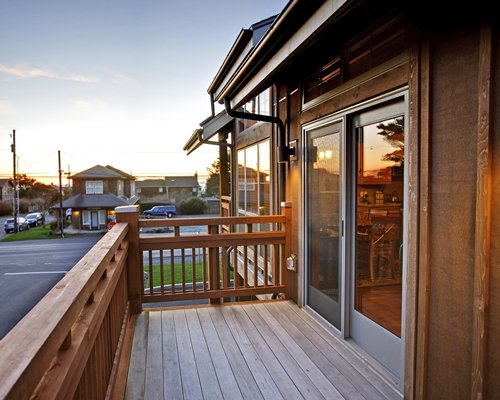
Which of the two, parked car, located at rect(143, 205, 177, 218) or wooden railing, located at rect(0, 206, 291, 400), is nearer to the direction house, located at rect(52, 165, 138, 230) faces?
the wooden railing

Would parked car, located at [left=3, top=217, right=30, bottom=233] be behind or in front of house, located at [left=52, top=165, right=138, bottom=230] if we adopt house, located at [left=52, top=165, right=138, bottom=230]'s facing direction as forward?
in front

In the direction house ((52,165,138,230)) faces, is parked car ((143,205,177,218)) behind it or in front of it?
behind

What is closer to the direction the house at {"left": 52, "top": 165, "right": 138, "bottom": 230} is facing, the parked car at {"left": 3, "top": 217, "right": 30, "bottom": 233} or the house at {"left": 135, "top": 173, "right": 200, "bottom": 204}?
the parked car

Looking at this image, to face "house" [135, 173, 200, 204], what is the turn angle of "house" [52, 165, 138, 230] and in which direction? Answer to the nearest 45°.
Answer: approximately 135° to its left

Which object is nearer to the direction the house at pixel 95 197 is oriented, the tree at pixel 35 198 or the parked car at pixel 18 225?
the parked car

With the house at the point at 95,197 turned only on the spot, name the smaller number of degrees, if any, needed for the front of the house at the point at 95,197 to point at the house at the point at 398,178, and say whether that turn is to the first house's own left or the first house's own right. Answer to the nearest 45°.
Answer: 0° — it already faces it

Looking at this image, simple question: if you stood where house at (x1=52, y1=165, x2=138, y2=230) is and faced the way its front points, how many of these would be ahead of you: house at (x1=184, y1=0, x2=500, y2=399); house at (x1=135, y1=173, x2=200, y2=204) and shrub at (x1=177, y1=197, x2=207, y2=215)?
1

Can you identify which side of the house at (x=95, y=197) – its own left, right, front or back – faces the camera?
front

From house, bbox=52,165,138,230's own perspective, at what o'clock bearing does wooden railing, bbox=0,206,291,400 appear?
The wooden railing is roughly at 12 o'clock from the house.

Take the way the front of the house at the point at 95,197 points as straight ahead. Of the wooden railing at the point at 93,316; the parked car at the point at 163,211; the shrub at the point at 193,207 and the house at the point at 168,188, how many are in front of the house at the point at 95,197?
1

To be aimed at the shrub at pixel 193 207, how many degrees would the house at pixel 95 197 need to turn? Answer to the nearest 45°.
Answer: approximately 135° to its left

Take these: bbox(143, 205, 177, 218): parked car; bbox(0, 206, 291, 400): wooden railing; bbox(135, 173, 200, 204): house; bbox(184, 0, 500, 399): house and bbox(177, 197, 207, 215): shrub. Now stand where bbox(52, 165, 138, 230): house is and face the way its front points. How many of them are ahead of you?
2
